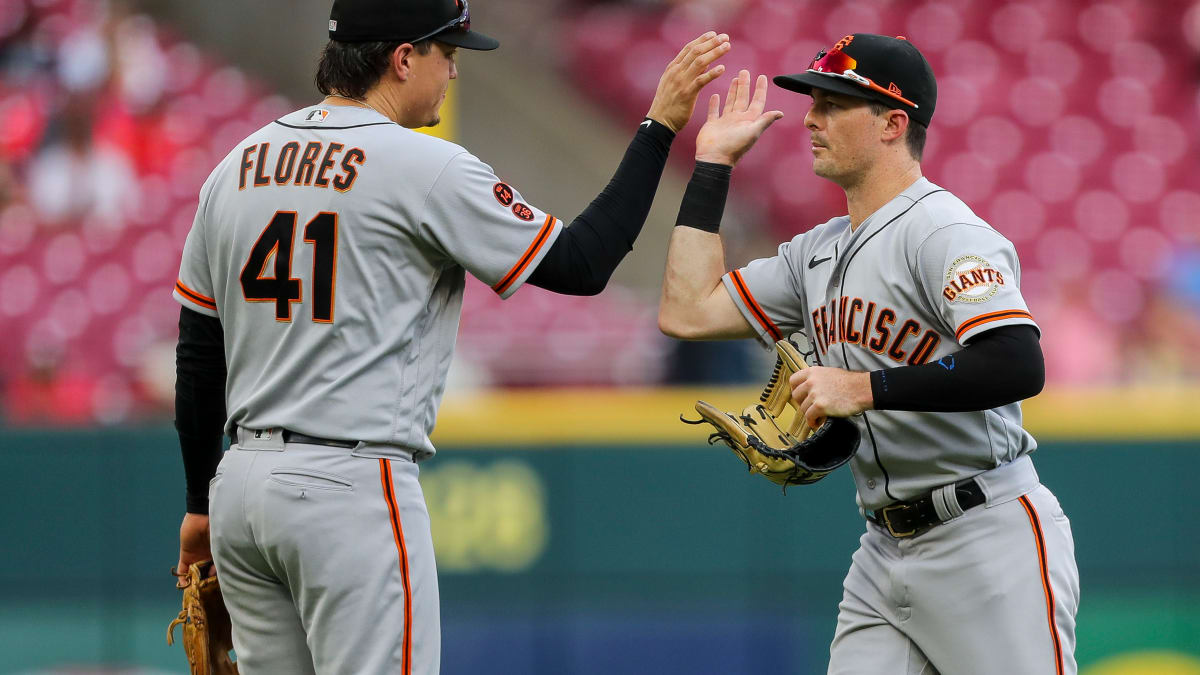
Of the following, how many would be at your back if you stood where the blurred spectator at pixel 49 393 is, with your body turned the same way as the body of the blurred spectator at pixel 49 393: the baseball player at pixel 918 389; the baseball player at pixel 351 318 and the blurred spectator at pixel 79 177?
1

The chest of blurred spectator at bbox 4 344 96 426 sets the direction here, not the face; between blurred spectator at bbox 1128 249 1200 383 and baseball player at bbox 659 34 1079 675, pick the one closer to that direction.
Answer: the baseball player

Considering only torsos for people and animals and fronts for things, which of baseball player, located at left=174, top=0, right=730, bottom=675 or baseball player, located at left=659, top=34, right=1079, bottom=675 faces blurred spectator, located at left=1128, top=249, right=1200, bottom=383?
baseball player, located at left=174, top=0, right=730, bottom=675

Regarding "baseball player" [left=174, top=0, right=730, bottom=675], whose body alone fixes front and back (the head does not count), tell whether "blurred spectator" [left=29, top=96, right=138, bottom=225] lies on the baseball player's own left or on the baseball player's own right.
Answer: on the baseball player's own left

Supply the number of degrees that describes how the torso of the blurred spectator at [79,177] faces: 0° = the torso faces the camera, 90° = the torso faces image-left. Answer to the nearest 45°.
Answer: approximately 0°

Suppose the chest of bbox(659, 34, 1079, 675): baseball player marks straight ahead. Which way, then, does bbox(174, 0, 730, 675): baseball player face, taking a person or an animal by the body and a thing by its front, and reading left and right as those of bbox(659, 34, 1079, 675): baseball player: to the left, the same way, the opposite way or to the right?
the opposite way

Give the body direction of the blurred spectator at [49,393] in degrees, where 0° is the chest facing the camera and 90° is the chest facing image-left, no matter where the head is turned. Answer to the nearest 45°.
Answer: approximately 0°

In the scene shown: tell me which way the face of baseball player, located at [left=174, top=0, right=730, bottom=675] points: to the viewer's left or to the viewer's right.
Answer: to the viewer's right

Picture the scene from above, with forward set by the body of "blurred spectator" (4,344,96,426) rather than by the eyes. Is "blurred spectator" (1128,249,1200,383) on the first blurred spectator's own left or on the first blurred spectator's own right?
on the first blurred spectator's own left

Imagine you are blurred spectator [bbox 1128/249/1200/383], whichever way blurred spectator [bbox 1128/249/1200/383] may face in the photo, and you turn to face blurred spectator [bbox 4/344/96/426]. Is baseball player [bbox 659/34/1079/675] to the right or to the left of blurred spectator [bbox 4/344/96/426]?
left

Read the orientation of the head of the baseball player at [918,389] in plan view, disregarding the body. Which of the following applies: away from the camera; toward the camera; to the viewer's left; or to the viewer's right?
to the viewer's left

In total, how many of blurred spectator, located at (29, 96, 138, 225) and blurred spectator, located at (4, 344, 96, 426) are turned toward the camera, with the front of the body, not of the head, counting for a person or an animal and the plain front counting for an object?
2
